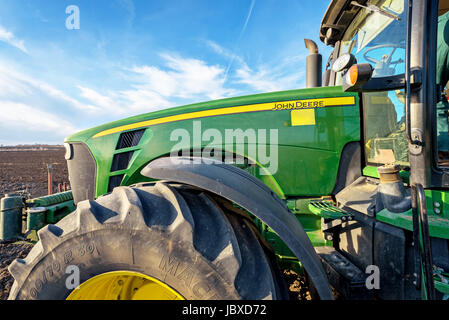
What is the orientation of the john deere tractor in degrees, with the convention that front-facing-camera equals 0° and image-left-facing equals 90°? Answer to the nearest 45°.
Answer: approximately 90°
